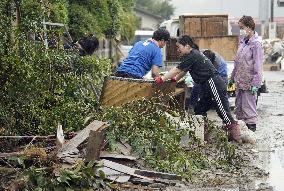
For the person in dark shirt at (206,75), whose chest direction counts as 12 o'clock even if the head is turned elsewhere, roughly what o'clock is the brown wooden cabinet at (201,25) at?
The brown wooden cabinet is roughly at 3 o'clock from the person in dark shirt.

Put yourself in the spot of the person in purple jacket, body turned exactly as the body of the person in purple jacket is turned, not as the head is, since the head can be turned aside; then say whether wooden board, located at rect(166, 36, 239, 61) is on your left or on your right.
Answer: on your right

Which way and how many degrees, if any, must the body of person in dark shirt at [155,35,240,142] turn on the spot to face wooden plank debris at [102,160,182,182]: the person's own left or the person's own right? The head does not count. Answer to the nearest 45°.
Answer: approximately 90° to the person's own left

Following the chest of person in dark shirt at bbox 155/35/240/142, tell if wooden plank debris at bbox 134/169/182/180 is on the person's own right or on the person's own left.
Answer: on the person's own left

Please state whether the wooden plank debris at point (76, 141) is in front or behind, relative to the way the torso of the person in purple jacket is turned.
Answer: in front

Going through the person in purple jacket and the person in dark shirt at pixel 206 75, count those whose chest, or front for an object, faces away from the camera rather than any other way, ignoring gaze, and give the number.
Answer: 0

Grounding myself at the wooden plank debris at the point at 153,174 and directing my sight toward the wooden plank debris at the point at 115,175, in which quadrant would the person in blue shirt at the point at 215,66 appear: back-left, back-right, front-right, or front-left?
back-right

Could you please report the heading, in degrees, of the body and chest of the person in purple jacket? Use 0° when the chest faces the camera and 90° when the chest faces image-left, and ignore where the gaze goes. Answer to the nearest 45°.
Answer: approximately 45°

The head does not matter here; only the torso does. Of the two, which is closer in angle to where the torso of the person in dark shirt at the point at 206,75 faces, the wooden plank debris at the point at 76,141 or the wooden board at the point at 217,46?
the wooden plank debris

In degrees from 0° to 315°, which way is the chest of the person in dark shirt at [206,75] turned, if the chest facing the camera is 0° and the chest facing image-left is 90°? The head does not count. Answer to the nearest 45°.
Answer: approximately 90°

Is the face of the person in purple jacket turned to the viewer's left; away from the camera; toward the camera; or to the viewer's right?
to the viewer's left
